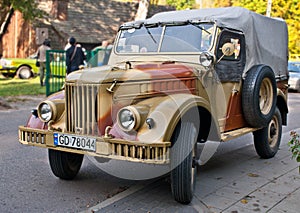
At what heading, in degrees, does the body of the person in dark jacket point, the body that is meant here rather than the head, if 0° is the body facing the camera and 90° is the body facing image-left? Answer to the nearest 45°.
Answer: approximately 180°

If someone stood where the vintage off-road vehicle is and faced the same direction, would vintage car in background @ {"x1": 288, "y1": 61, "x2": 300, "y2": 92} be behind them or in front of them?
behind

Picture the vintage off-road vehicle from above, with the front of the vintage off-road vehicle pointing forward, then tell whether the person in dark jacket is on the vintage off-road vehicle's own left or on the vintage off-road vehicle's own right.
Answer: on the vintage off-road vehicle's own right

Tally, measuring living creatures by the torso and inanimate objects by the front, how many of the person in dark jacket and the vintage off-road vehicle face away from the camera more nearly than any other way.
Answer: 1

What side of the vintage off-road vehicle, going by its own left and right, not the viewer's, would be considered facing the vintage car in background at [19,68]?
right

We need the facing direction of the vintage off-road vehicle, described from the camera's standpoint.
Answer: facing the viewer and to the left of the viewer

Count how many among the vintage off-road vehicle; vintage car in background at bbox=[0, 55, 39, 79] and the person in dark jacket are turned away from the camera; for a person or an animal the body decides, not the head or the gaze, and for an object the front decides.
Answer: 1

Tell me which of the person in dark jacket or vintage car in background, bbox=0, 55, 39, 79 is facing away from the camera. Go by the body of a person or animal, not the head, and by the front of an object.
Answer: the person in dark jacket

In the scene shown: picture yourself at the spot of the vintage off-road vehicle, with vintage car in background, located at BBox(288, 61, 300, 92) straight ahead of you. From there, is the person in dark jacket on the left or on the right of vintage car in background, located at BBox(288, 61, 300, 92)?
left

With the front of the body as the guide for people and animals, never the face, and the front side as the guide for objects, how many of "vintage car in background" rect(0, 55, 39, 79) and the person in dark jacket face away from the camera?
1

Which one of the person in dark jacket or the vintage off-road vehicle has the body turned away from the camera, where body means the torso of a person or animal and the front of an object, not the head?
the person in dark jacket

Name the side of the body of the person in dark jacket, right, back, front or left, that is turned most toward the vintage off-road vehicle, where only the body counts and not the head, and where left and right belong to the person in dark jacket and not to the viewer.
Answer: back
